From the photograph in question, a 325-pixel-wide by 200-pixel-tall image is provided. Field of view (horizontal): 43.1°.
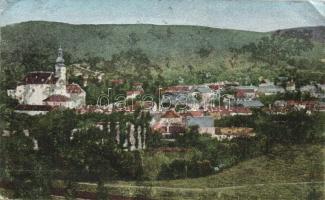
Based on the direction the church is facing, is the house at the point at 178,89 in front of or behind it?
in front

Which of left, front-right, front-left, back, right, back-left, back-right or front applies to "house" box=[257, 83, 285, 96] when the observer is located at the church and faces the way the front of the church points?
front

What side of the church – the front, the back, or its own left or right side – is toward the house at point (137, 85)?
front

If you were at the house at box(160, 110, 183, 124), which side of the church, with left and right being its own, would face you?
front

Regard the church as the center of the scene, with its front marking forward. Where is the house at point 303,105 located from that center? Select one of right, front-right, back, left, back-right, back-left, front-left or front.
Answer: front

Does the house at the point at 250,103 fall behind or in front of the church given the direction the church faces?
in front

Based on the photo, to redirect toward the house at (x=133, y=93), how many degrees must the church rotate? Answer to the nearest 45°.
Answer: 0° — it already faces it

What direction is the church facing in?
to the viewer's right

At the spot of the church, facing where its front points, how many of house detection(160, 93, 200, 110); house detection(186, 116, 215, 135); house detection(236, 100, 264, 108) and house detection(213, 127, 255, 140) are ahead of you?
4
